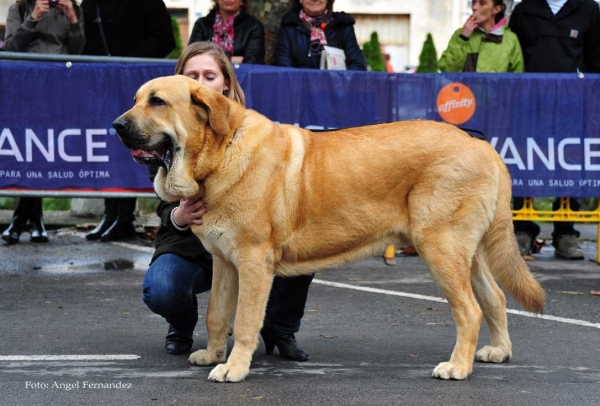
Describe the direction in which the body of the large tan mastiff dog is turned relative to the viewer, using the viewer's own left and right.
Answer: facing to the left of the viewer

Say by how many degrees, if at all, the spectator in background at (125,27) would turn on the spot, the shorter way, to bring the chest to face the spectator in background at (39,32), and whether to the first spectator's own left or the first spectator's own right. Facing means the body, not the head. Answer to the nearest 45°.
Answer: approximately 45° to the first spectator's own right

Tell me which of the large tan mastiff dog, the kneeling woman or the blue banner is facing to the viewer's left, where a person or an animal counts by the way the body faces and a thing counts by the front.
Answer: the large tan mastiff dog

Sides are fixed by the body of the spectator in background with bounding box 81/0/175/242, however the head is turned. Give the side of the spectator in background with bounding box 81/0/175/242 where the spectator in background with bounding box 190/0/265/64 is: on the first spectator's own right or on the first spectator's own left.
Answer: on the first spectator's own left

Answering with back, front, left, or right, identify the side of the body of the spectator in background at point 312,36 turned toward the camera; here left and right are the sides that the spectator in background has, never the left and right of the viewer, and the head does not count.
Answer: front

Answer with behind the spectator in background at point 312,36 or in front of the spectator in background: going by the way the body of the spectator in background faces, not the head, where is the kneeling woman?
in front

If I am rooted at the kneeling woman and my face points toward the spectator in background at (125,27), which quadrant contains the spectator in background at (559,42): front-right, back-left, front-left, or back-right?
front-right

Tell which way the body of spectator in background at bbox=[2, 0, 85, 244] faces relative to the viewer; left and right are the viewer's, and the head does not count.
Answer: facing the viewer

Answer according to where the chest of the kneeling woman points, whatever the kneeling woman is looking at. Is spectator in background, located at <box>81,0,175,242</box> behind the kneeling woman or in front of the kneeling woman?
behind

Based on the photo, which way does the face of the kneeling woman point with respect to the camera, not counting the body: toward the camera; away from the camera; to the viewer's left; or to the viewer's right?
toward the camera
